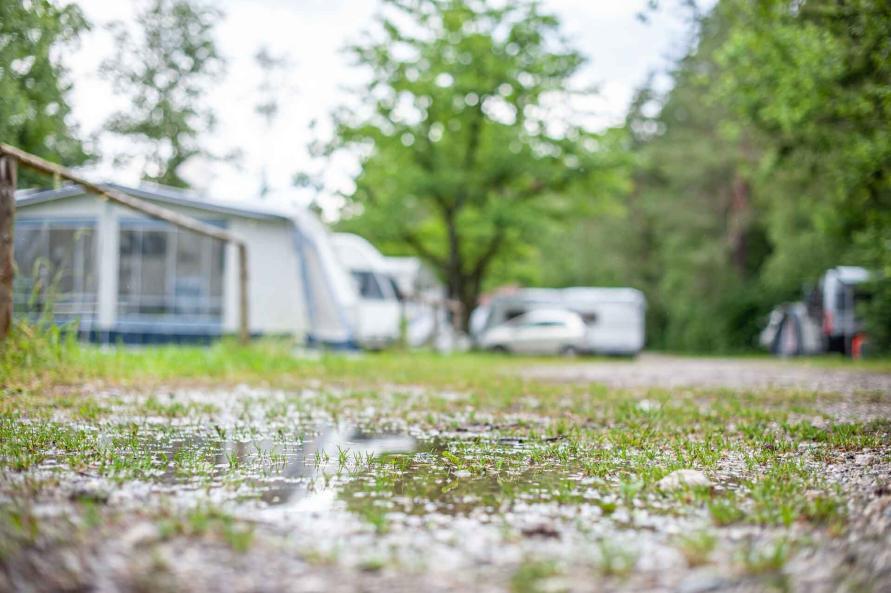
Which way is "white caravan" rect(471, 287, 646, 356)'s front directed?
to the viewer's left

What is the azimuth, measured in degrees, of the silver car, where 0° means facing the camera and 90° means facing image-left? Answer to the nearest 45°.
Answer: approximately 90°

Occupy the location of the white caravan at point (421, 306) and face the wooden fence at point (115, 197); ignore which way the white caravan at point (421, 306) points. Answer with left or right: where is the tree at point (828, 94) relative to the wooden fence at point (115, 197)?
left

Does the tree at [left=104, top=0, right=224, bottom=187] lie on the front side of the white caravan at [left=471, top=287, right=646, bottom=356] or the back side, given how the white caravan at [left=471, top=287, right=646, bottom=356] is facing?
on the front side

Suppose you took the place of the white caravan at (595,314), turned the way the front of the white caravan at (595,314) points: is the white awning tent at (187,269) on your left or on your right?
on your left

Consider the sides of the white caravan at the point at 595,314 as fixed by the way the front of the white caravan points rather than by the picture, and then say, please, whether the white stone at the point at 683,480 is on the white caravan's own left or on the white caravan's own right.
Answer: on the white caravan's own left

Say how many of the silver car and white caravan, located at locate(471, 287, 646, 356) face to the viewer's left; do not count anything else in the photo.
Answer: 2

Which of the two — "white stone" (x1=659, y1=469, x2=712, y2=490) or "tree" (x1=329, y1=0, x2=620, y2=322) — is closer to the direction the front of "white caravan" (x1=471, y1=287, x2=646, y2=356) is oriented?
the tree

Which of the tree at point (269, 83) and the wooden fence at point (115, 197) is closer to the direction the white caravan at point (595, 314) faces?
the tree

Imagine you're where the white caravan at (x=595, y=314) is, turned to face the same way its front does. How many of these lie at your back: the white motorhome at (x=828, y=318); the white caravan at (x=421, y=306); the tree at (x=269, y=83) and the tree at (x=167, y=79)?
1

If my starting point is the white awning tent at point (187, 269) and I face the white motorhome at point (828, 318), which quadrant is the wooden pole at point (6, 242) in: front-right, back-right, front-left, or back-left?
back-right
